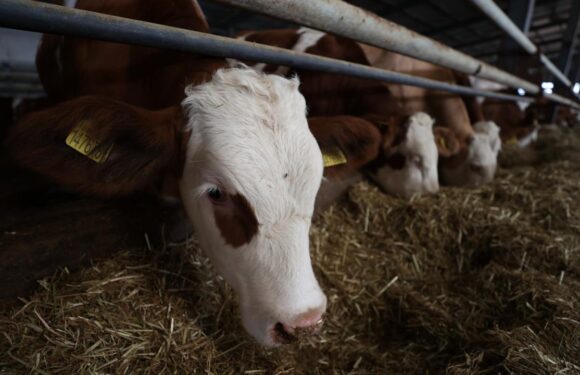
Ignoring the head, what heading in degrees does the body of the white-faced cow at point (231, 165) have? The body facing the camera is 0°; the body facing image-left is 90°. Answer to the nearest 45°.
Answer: approximately 315°

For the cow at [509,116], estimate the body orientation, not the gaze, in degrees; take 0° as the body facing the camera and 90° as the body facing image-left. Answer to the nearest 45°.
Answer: approximately 315°

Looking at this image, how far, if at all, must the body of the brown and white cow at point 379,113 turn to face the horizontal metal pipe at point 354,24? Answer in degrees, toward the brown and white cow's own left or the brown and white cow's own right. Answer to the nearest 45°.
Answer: approximately 45° to the brown and white cow's own right

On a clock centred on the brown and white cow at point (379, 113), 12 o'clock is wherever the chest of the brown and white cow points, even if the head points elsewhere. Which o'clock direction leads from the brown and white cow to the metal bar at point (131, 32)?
The metal bar is roughly at 2 o'clock from the brown and white cow.

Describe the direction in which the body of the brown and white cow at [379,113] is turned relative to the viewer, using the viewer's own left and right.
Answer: facing the viewer and to the right of the viewer

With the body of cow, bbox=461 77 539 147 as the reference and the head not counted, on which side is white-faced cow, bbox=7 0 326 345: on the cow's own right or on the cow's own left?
on the cow's own right

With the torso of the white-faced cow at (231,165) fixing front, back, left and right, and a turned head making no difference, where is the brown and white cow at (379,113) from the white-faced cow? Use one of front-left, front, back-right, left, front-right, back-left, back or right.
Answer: left

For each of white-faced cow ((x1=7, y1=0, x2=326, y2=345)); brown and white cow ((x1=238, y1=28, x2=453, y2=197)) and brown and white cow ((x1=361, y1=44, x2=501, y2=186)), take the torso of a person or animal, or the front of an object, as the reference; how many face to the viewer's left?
0

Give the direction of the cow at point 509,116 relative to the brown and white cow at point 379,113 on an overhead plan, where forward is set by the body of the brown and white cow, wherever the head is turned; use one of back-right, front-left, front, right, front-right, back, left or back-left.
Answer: left

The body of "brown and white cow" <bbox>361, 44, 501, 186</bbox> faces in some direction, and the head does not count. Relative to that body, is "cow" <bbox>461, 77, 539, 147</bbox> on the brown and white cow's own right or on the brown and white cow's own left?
on the brown and white cow's own left

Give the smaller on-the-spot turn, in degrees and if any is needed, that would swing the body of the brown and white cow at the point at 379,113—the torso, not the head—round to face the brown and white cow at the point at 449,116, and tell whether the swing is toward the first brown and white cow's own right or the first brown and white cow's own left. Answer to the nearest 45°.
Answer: approximately 90° to the first brown and white cow's own left

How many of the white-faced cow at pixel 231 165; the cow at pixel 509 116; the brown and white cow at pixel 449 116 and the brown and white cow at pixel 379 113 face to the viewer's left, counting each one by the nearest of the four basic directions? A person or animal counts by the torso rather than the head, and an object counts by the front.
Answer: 0

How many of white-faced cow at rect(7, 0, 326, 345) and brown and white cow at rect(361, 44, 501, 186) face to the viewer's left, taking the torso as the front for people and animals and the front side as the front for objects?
0

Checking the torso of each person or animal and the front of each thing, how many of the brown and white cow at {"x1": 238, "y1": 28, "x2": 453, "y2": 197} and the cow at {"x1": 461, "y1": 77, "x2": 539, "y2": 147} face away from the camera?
0
